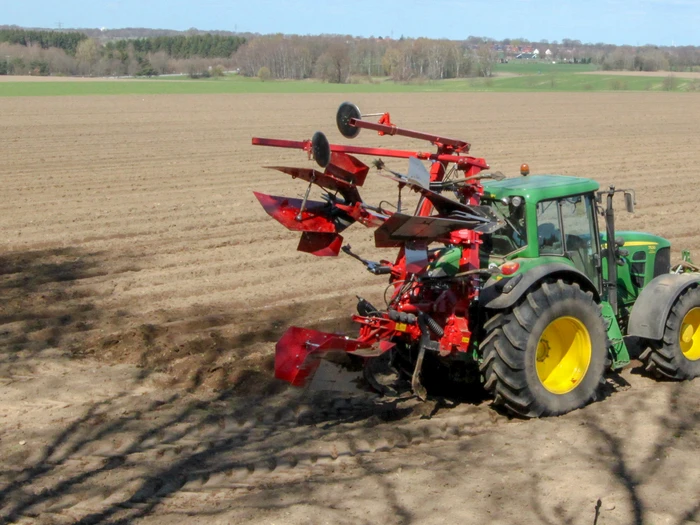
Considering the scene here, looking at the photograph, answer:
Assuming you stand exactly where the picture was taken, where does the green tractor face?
facing away from the viewer and to the right of the viewer

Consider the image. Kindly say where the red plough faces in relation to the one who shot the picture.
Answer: facing to the right of the viewer
